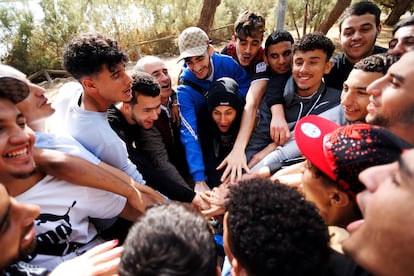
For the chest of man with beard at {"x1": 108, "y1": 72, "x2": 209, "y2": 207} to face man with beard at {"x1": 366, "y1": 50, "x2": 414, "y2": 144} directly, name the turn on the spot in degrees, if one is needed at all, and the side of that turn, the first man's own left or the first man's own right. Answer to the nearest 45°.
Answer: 0° — they already face them

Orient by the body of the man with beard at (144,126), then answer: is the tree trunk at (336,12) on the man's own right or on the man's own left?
on the man's own left

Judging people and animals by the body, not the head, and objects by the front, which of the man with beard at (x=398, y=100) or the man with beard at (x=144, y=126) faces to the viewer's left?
the man with beard at (x=398, y=100)

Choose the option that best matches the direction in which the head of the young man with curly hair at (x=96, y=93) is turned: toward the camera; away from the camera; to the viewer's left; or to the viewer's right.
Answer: to the viewer's right

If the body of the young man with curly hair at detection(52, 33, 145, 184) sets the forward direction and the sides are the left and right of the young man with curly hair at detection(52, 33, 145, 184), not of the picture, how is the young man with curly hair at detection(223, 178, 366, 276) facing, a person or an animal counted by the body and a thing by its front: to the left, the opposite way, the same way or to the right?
to the left

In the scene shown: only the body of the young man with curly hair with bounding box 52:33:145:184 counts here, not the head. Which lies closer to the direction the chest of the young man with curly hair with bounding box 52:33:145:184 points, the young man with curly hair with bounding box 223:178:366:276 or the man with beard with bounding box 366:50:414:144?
the man with beard

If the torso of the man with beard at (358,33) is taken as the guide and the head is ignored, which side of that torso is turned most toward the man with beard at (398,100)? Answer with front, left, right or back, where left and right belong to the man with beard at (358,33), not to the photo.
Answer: front

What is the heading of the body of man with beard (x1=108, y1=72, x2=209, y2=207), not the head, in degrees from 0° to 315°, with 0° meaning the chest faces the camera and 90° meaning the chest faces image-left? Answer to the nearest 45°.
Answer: approximately 315°

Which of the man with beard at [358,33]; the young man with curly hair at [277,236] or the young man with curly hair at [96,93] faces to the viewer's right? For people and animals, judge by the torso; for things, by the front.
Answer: the young man with curly hair at [96,93]

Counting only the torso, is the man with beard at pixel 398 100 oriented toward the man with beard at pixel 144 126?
yes

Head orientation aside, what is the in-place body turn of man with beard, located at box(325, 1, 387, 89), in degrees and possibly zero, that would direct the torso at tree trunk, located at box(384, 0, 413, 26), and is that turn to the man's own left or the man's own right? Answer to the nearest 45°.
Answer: approximately 180°

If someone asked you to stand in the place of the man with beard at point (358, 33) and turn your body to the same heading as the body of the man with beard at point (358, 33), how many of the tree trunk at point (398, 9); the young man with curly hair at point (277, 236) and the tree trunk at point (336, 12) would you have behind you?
2

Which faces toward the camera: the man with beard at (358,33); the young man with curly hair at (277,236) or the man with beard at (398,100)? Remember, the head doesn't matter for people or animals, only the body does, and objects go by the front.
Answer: the man with beard at (358,33)

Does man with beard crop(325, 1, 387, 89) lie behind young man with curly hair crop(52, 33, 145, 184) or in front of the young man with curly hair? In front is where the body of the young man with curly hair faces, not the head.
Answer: in front

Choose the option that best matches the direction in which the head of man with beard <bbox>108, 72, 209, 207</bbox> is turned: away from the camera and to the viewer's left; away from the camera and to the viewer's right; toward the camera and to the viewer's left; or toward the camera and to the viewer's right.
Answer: toward the camera and to the viewer's right

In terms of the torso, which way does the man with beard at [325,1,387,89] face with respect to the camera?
toward the camera

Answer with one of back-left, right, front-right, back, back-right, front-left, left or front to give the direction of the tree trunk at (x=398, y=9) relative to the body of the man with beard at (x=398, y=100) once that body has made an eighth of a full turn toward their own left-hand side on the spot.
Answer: back-right

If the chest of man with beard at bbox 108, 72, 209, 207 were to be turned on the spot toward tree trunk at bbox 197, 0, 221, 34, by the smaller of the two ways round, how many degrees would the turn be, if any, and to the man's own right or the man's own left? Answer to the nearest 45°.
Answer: approximately 135° to the man's own left

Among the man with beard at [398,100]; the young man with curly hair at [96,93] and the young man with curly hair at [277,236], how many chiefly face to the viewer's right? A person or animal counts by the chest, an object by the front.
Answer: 1

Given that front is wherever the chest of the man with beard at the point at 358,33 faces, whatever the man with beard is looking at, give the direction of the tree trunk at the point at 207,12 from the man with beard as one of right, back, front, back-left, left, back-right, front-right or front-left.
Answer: back-right
